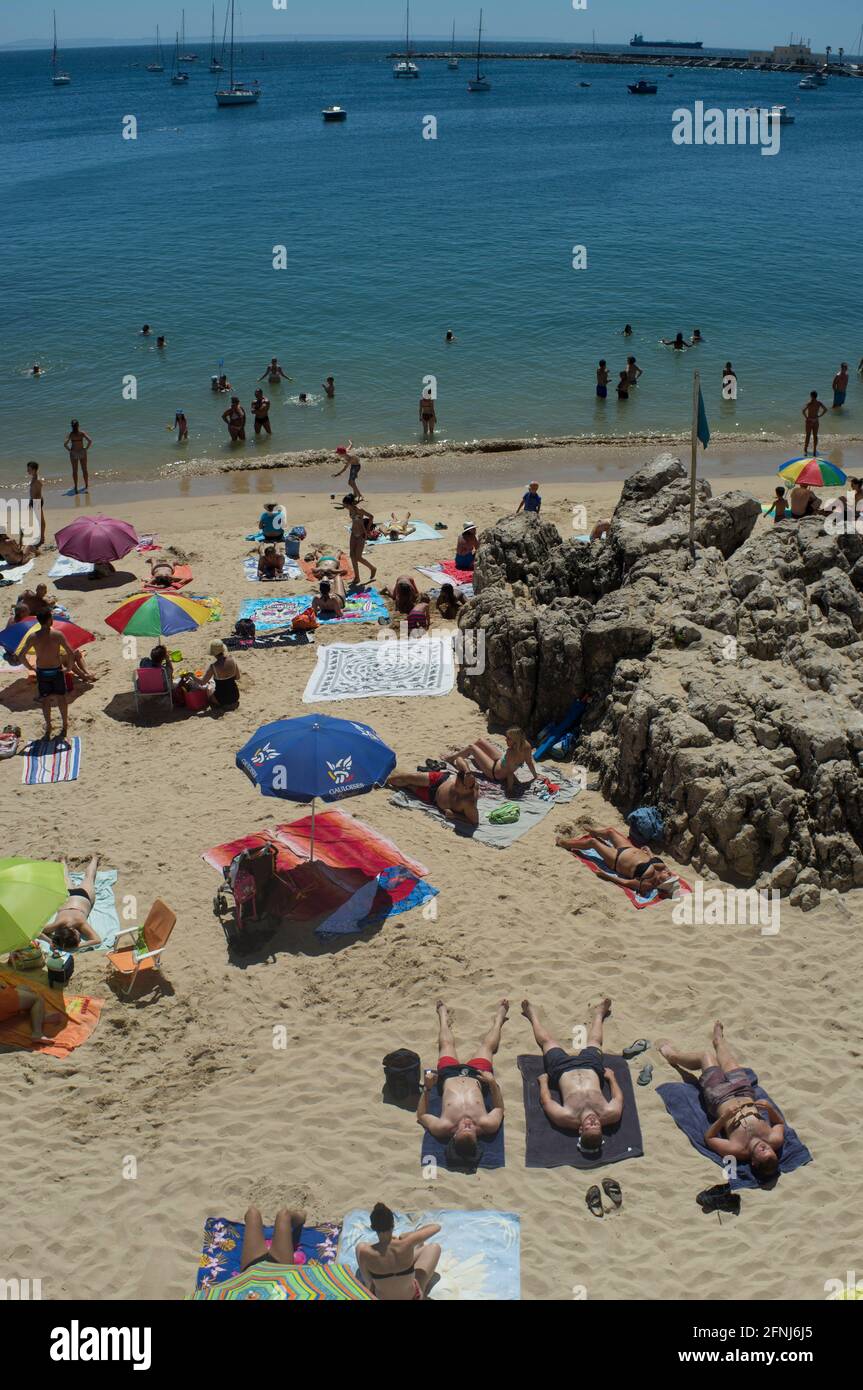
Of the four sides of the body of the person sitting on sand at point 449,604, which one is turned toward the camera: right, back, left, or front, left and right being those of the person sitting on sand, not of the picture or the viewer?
back

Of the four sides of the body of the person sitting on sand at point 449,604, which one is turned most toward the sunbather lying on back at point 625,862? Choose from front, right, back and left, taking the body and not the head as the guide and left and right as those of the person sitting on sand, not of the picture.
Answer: back

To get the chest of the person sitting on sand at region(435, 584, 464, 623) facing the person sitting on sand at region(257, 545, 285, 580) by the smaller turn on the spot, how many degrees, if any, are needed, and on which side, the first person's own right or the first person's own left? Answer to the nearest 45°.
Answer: approximately 45° to the first person's own left

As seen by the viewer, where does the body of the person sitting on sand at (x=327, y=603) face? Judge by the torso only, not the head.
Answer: away from the camera

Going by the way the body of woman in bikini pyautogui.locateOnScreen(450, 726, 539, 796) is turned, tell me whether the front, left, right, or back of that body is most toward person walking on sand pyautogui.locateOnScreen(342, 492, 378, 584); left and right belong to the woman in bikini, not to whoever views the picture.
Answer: right

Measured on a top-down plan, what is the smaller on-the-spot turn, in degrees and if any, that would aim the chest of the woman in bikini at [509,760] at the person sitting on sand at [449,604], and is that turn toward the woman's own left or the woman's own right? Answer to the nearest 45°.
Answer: approximately 90° to the woman's own right

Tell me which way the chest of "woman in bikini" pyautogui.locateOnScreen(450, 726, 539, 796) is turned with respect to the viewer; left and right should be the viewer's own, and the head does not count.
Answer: facing to the left of the viewer

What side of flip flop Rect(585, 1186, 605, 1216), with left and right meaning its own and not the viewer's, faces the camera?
back
